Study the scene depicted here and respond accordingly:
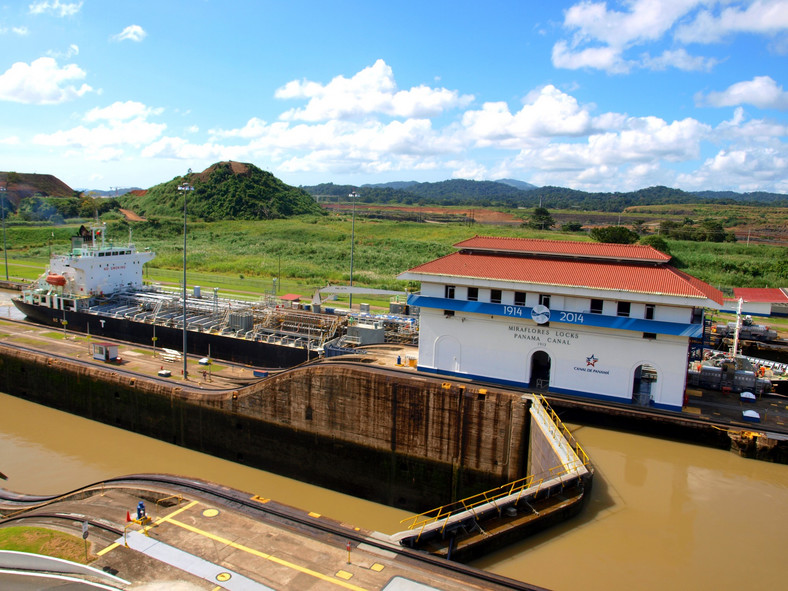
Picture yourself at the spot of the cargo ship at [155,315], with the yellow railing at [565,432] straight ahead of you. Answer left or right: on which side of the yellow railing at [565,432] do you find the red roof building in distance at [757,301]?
left

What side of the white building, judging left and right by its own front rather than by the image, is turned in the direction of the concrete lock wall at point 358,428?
right

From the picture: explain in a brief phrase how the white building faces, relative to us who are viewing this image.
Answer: facing the viewer

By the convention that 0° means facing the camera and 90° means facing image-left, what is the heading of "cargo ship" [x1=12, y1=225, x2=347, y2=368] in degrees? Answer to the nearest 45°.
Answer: approximately 315°

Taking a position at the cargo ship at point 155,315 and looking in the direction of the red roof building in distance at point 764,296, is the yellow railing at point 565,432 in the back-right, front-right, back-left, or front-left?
front-right

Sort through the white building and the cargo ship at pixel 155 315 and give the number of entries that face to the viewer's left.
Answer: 0

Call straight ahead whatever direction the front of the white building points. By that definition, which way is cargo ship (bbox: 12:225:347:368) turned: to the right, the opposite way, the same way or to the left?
to the left

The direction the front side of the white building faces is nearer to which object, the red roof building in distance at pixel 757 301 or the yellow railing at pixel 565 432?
the yellow railing

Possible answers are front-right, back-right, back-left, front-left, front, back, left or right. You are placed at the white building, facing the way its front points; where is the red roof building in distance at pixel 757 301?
back-left

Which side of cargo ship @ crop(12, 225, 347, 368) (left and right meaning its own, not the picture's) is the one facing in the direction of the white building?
front

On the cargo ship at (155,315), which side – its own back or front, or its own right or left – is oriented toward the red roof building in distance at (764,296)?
front

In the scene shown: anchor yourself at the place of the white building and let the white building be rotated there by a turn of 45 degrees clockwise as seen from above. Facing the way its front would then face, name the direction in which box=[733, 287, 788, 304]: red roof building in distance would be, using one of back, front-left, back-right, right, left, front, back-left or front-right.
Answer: back
